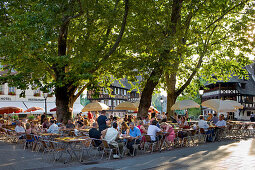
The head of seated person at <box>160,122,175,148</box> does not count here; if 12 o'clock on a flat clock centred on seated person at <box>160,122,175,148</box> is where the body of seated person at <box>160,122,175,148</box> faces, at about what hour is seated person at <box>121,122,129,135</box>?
seated person at <box>121,122,129,135</box> is roughly at 11 o'clock from seated person at <box>160,122,175,148</box>.

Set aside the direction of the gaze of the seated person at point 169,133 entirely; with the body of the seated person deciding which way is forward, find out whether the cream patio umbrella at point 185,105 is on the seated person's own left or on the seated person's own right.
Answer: on the seated person's own right
